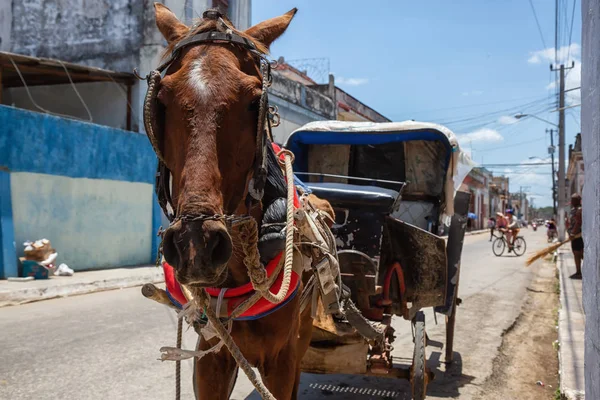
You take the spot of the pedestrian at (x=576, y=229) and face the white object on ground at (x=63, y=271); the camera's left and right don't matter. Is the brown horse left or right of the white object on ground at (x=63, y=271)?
left

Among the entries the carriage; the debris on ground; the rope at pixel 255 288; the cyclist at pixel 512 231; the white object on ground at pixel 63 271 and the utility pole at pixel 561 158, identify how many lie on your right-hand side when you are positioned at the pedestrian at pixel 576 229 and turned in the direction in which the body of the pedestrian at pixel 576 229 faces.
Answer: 2

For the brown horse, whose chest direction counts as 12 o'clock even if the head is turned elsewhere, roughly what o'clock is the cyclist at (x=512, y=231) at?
The cyclist is roughly at 7 o'clock from the brown horse.

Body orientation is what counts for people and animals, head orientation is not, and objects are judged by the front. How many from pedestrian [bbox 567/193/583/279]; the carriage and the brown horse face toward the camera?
2

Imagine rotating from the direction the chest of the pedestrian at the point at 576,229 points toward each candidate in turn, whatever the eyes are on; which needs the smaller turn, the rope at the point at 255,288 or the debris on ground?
the debris on ground

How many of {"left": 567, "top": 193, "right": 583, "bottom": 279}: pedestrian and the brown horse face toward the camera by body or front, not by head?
1

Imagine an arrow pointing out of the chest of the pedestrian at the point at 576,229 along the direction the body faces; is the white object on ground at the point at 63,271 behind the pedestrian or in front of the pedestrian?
in front

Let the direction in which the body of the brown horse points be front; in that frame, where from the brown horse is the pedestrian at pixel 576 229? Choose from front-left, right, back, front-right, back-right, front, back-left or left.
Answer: back-left

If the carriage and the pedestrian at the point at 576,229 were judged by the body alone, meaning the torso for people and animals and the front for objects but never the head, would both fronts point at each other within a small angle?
no

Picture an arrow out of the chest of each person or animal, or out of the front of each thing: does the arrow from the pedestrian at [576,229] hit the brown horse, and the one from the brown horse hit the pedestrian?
no

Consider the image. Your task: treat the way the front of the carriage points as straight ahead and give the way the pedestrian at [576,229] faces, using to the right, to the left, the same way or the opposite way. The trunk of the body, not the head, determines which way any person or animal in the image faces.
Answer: to the right

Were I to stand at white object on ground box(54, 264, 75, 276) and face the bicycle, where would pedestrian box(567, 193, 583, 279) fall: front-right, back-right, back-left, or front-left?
front-right

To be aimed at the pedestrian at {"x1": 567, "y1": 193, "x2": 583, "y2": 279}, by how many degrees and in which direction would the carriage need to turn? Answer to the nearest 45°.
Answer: approximately 135° to its left

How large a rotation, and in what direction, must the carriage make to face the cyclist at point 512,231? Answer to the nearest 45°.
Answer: approximately 180°

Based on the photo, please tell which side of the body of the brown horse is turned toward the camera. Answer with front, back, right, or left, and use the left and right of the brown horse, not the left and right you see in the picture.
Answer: front

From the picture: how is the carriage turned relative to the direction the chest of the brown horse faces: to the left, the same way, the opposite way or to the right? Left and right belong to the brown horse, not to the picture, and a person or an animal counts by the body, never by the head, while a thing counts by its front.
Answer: the same way

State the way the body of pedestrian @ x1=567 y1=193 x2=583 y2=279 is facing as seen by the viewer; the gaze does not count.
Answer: to the viewer's left
